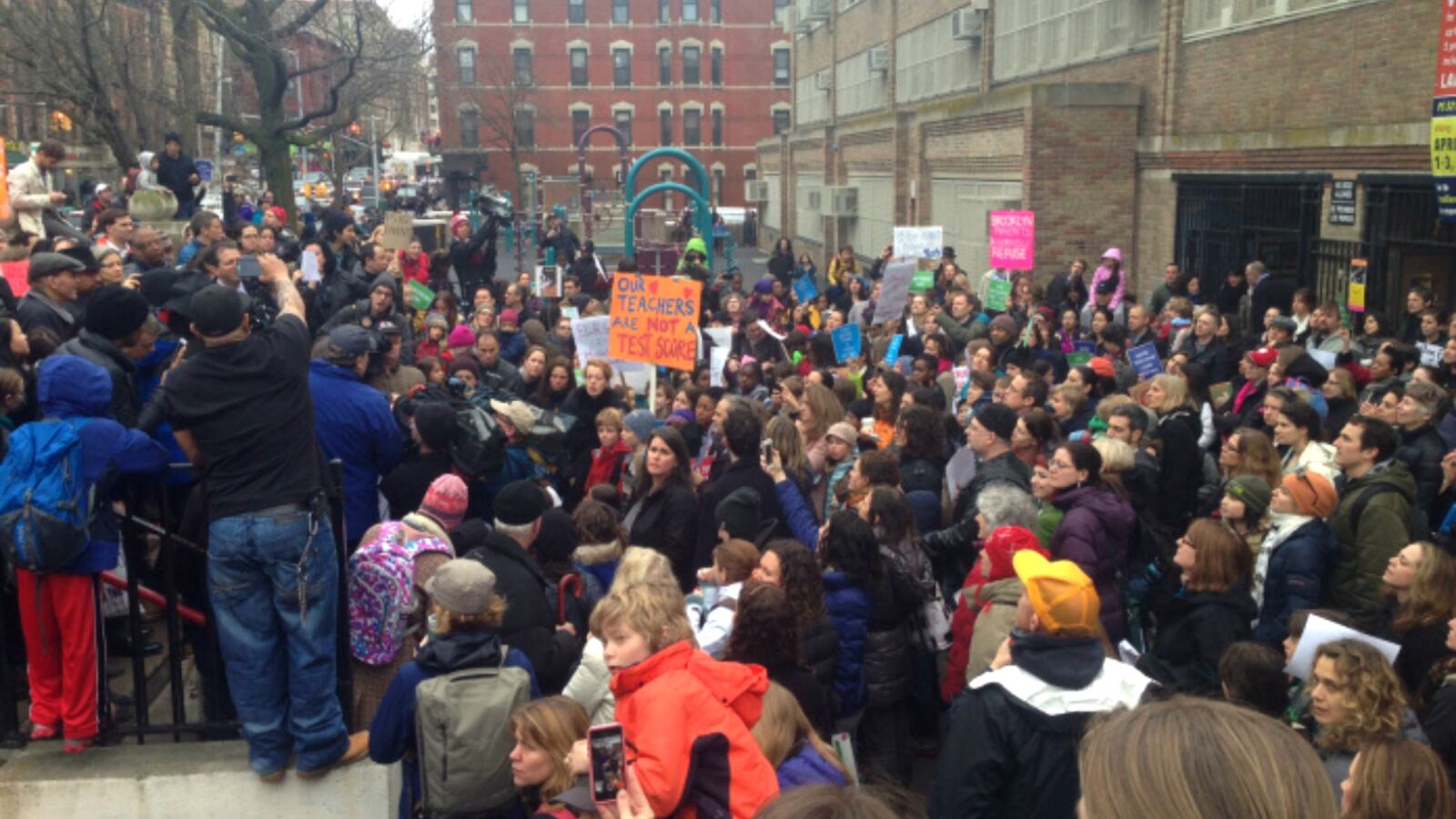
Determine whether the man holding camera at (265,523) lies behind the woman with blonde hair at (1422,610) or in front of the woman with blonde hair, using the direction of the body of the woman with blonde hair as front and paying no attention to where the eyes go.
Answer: in front

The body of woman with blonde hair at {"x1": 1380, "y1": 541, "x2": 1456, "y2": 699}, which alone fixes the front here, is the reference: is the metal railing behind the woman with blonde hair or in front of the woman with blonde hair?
in front

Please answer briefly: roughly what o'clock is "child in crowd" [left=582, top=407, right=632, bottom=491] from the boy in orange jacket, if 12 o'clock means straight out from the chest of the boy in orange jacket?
The child in crowd is roughly at 3 o'clock from the boy in orange jacket.

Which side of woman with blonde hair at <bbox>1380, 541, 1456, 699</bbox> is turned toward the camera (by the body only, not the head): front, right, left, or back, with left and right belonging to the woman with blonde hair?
left

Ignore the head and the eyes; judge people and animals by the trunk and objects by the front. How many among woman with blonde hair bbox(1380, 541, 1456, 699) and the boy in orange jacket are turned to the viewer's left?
2

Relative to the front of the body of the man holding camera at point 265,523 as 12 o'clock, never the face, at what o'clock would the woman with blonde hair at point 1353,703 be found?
The woman with blonde hair is roughly at 4 o'clock from the man holding camera.

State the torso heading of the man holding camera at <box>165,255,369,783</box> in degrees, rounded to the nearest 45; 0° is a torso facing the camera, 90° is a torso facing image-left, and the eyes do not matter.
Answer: approximately 180°

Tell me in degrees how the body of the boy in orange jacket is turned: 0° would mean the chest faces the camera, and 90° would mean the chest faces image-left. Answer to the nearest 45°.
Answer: approximately 90°

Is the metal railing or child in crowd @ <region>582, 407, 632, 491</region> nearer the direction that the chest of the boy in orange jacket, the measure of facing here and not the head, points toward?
the metal railing

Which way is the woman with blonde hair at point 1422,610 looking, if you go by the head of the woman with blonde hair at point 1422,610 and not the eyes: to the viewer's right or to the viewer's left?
to the viewer's left

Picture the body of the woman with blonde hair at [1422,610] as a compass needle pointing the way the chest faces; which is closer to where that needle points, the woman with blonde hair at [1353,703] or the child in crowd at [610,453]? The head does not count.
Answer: the child in crowd

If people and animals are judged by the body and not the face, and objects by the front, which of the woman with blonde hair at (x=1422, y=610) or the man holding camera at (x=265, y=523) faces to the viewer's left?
the woman with blonde hair

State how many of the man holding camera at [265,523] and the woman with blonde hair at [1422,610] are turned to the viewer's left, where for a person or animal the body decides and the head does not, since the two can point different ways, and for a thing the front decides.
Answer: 1

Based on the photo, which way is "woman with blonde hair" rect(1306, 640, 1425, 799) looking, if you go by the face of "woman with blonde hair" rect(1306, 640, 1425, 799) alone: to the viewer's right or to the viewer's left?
to the viewer's left

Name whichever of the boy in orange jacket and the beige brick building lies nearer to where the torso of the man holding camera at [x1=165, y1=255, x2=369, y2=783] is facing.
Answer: the beige brick building

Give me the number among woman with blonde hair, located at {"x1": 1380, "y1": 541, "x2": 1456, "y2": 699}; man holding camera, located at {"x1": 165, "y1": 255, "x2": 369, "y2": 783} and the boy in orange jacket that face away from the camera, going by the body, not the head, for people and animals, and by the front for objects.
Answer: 1
